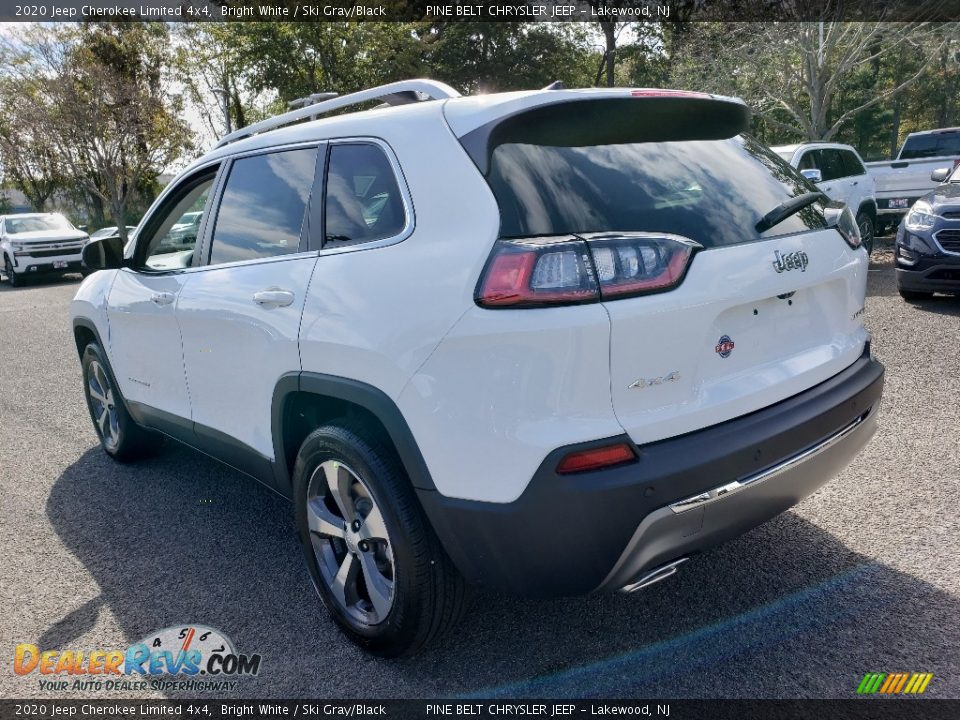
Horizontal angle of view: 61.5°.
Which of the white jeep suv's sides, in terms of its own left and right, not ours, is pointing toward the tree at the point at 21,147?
front

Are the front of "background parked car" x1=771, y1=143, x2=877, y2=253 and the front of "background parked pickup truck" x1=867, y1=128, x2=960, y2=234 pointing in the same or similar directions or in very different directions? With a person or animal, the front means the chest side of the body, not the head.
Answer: very different directions

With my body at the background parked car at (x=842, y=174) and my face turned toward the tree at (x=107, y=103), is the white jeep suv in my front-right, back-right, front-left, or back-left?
back-left

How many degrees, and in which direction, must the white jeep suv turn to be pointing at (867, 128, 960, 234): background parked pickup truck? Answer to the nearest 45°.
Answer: approximately 90° to its right

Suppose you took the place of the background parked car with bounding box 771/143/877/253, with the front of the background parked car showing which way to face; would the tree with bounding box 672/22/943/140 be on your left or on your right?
on your right

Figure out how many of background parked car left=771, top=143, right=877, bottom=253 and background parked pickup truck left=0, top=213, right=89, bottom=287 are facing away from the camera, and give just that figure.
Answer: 0

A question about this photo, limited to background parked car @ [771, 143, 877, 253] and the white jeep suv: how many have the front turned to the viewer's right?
0

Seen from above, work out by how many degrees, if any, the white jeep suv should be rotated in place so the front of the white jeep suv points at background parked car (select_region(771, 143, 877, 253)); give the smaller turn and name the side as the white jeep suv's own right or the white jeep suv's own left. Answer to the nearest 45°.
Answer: approximately 90° to the white jeep suv's own right

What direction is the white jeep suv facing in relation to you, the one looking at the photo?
facing away from the viewer and to the left of the viewer

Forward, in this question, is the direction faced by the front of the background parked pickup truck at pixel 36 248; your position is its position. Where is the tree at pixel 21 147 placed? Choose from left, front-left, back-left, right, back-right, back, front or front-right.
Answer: back-left

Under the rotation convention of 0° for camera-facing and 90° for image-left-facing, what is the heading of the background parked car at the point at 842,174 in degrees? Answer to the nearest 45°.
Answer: approximately 45°

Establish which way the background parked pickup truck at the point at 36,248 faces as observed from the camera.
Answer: facing the viewer and to the right of the viewer

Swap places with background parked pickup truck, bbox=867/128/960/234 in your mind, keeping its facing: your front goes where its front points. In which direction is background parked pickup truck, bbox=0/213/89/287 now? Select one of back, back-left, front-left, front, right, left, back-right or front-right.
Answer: back-left
